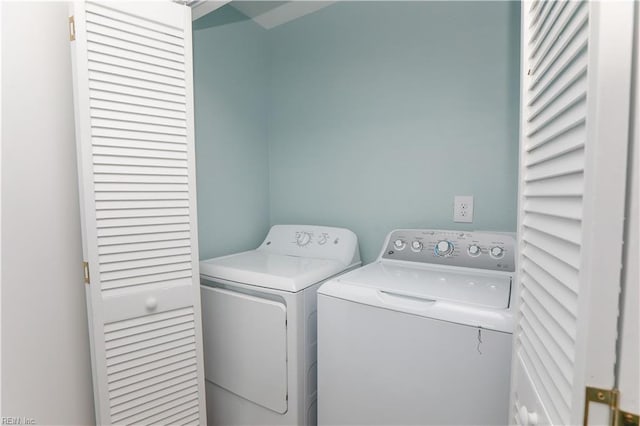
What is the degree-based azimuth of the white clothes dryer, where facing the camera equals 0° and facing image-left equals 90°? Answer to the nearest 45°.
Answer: approximately 45°

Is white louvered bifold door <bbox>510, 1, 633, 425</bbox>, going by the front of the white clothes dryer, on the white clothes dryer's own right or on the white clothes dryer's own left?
on the white clothes dryer's own left

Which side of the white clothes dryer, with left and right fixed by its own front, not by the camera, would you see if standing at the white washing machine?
left

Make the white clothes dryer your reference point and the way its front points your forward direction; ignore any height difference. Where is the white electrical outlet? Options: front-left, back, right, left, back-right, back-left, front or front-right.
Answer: back-left

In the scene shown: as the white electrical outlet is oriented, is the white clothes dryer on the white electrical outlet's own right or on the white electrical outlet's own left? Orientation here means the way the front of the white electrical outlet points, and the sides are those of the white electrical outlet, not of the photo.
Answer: on the white electrical outlet's own right

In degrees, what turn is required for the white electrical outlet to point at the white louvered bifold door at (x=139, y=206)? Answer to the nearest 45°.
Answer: approximately 45° to its right

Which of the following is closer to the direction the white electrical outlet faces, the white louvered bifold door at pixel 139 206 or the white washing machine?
the white washing machine
